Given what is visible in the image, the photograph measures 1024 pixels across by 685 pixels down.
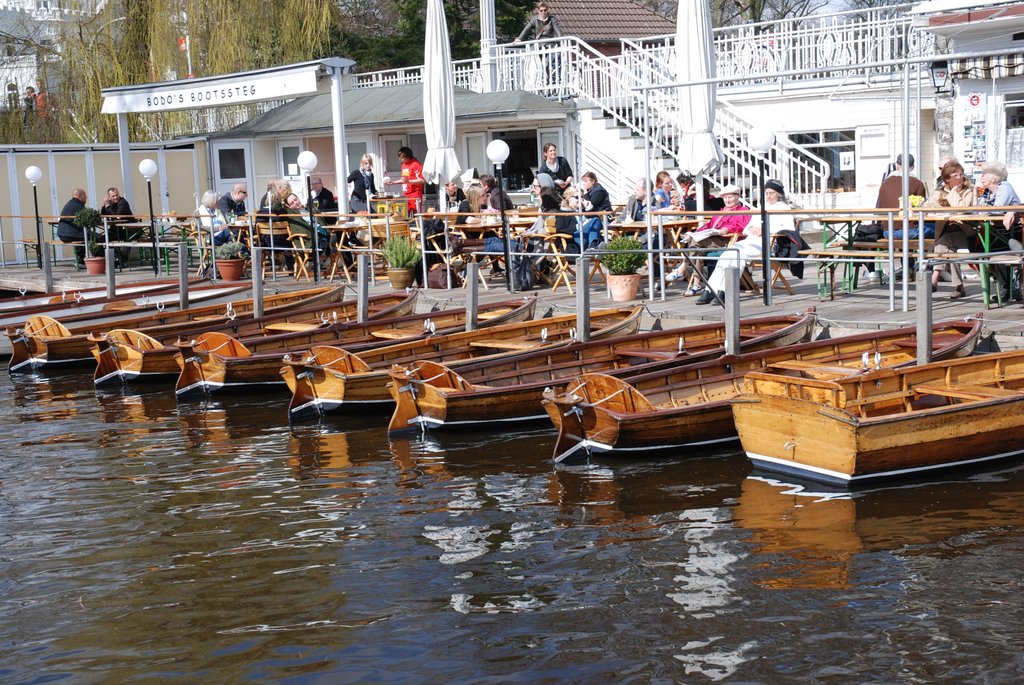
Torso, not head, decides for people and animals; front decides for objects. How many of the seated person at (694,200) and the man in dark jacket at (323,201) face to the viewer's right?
1

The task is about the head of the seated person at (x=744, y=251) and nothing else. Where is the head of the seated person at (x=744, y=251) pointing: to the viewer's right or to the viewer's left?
to the viewer's left

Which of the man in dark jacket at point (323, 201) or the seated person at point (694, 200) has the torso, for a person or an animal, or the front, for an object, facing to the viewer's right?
the seated person
